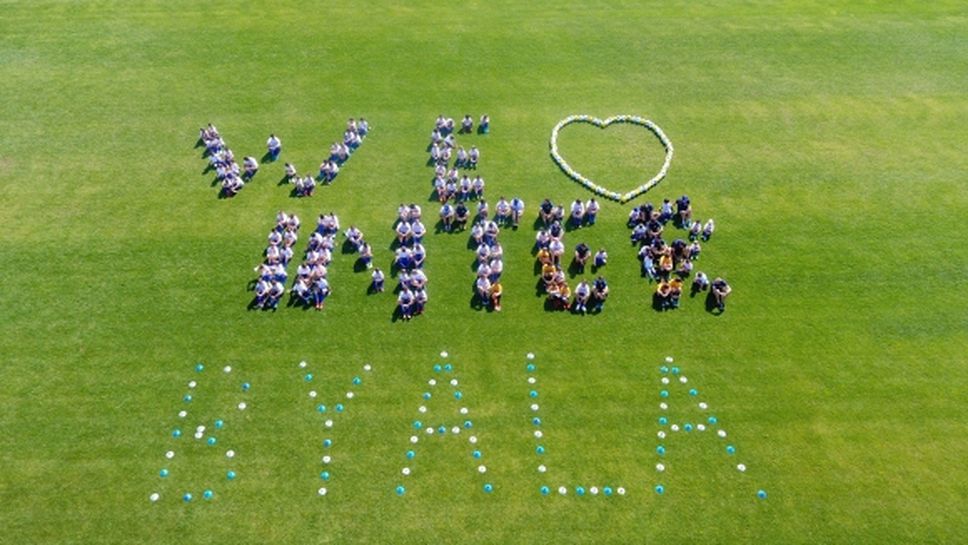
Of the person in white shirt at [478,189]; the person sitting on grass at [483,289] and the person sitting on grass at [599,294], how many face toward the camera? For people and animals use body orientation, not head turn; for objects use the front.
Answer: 3

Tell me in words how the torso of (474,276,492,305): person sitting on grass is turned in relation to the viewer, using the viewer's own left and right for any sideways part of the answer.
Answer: facing the viewer

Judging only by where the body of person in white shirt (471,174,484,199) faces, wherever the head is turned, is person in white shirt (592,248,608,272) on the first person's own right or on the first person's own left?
on the first person's own left

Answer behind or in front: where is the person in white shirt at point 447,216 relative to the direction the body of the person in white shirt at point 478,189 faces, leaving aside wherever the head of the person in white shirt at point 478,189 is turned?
in front

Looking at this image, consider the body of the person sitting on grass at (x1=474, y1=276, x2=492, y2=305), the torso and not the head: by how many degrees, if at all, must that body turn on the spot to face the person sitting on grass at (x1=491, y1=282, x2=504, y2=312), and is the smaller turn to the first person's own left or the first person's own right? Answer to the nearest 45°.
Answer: approximately 45° to the first person's own left

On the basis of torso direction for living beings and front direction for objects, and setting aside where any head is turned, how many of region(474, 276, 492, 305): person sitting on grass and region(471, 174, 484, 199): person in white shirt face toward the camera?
2

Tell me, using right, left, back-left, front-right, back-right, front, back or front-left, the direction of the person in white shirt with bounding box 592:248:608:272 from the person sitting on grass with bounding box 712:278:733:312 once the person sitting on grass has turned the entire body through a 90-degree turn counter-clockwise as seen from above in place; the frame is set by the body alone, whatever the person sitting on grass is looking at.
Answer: back

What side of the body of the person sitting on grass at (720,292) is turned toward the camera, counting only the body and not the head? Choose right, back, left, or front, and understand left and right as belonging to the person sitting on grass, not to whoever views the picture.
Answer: front

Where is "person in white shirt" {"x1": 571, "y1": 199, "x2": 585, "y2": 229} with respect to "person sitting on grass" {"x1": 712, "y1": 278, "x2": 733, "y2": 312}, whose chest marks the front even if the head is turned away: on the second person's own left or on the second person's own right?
on the second person's own right

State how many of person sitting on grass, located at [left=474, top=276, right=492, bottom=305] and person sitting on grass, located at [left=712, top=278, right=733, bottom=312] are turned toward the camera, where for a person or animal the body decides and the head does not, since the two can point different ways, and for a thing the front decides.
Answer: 2

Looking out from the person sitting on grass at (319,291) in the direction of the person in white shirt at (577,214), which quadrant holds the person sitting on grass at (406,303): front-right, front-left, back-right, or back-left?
front-right
